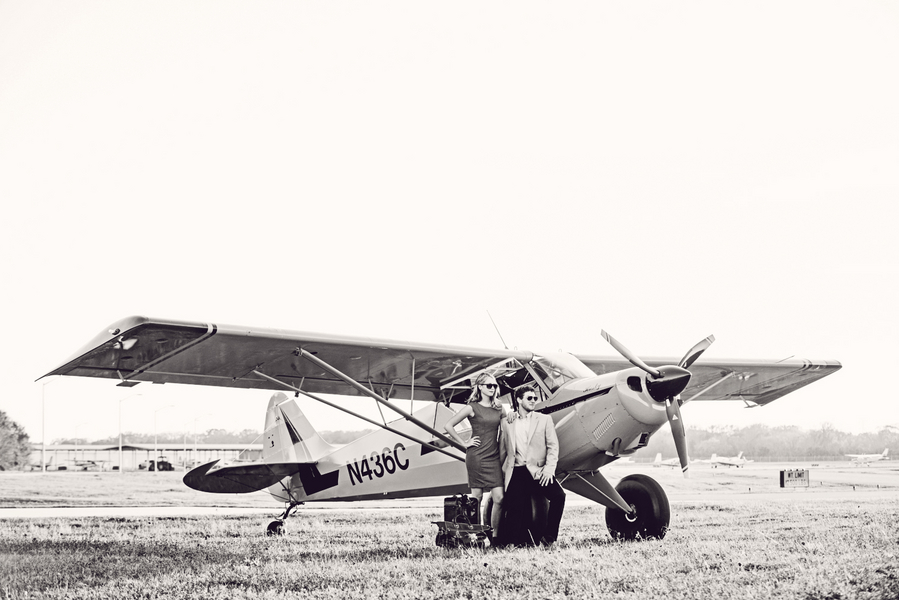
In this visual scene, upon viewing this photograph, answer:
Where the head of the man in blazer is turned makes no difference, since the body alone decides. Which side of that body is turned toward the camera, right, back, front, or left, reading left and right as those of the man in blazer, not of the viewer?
front

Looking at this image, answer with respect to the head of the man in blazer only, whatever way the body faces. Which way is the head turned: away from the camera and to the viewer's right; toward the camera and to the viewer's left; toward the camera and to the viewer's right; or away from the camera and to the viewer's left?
toward the camera and to the viewer's right

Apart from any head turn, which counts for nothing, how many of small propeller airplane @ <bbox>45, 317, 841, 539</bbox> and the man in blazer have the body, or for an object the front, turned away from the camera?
0

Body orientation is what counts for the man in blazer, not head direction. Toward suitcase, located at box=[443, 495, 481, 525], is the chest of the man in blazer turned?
no

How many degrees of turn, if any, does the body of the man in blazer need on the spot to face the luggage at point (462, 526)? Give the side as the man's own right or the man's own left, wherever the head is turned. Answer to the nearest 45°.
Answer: approximately 135° to the man's own right

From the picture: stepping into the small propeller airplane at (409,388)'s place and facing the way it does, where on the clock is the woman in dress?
The woman in dress is roughly at 1 o'clock from the small propeller airplane.

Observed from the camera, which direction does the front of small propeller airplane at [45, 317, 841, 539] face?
facing the viewer and to the right of the viewer
